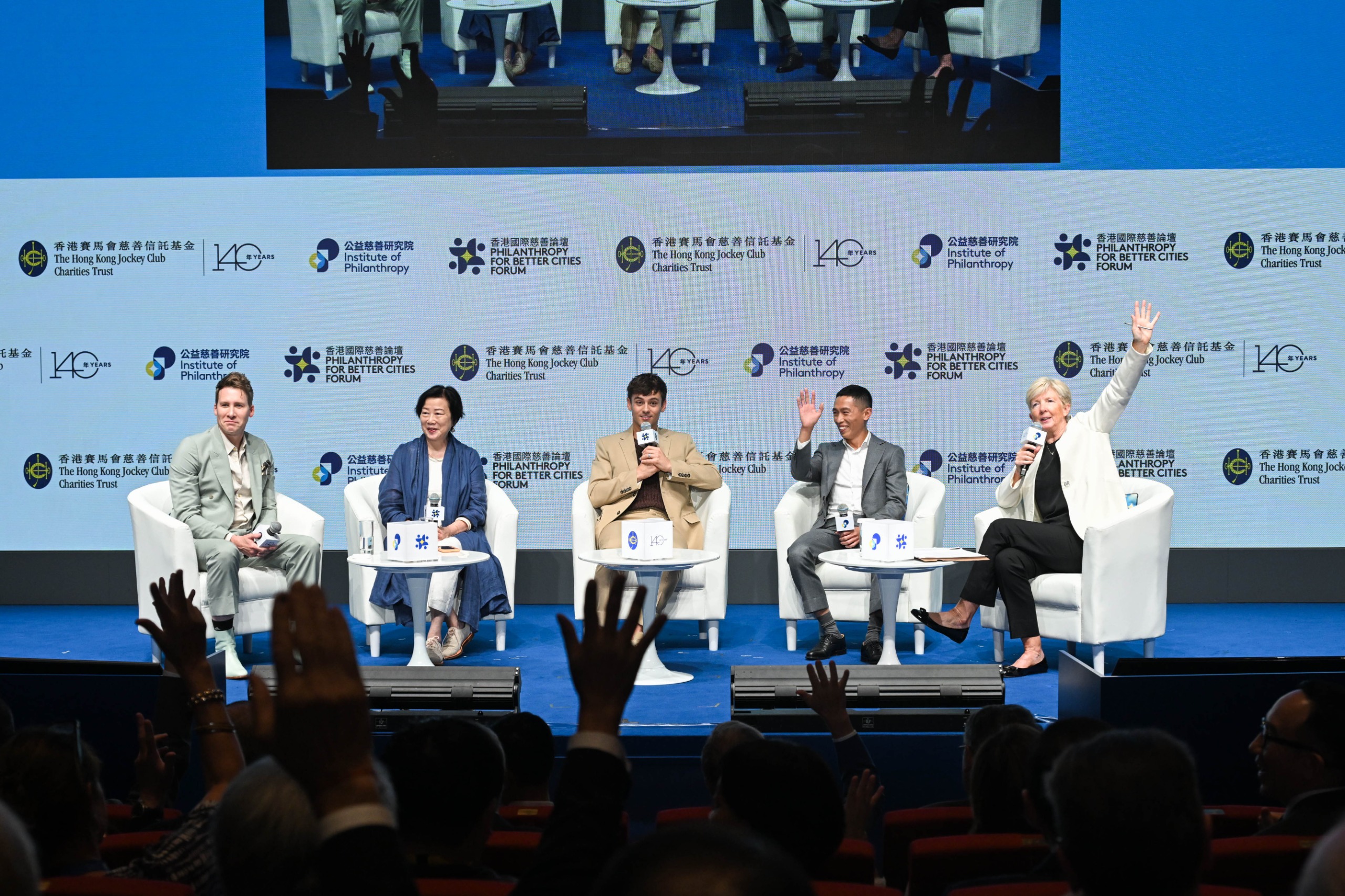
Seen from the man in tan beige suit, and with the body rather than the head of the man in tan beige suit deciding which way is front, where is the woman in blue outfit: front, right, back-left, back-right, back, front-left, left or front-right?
right

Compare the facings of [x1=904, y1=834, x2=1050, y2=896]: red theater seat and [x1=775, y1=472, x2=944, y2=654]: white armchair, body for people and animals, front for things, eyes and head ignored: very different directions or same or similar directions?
very different directions

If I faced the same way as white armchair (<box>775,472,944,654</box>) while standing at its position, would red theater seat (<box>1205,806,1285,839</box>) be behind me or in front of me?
in front

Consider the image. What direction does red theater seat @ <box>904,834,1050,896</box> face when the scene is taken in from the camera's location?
facing away from the viewer

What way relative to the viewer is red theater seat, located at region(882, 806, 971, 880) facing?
away from the camera

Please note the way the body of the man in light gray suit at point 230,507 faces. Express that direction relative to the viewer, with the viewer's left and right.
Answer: facing the viewer and to the right of the viewer

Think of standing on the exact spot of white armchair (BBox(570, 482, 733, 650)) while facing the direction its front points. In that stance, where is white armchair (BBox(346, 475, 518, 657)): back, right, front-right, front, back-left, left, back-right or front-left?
right

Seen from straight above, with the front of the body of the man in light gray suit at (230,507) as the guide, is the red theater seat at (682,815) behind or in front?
in front

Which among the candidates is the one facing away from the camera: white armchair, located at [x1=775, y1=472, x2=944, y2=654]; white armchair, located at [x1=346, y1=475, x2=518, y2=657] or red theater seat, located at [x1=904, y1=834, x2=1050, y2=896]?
the red theater seat

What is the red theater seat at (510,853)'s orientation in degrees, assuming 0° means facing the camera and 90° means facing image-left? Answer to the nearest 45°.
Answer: approximately 180°

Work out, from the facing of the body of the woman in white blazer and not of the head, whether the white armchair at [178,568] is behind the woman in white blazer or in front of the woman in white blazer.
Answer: in front

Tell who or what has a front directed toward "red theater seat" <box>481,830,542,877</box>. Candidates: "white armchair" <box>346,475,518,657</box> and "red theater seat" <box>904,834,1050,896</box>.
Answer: the white armchair
